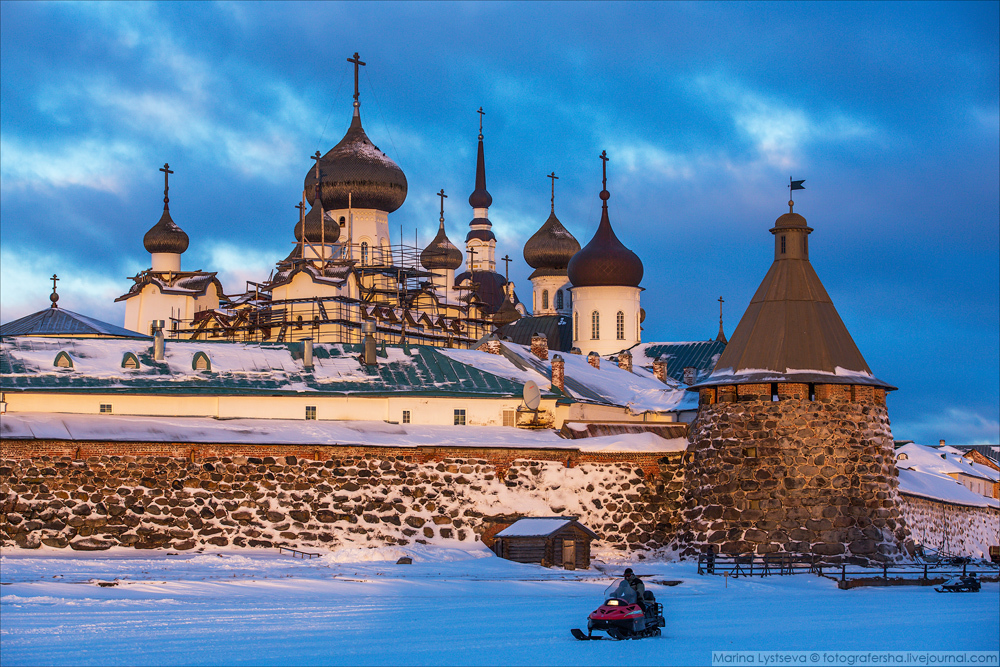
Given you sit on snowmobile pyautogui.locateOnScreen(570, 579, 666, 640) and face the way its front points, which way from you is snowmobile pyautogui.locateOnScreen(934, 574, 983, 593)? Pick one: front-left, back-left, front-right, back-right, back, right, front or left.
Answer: back

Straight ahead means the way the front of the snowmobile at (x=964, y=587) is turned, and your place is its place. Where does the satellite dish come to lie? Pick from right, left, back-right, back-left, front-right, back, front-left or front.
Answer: front-right

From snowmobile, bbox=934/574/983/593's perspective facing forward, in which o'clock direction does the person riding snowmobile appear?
The person riding snowmobile is roughly at 10 o'clock from the snowmobile.

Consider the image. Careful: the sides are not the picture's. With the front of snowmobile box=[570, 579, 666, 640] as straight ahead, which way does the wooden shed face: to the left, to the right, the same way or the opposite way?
to the left

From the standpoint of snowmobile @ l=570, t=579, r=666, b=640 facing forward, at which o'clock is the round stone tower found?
The round stone tower is roughly at 5 o'clock from the snowmobile.

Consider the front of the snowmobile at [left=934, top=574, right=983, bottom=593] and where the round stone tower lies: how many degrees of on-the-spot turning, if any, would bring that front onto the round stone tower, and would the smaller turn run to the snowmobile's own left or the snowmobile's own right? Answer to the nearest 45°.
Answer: approximately 45° to the snowmobile's own right

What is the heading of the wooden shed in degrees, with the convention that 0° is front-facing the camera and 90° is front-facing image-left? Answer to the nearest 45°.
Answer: approximately 315°

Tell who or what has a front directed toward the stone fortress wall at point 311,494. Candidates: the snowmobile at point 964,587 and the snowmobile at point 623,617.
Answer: the snowmobile at point 964,587

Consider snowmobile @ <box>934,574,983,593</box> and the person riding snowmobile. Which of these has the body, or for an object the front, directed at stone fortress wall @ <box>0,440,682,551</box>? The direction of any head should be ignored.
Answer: the snowmobile

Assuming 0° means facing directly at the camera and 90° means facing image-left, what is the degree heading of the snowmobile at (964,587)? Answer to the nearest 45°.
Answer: approximately 90°

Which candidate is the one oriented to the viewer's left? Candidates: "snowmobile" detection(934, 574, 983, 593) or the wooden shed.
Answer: the snowmobile

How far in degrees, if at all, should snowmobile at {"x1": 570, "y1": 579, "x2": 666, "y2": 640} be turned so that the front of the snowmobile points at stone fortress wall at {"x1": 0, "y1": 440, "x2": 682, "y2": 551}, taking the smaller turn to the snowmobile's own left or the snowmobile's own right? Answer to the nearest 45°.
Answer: approximately 90° to the snowmobile's own right

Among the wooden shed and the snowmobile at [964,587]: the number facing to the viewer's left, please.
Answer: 1

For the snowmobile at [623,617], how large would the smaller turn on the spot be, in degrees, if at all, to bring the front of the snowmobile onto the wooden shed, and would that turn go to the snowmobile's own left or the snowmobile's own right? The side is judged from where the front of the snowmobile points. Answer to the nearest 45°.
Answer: approximately 135° to the snowmobile's own right

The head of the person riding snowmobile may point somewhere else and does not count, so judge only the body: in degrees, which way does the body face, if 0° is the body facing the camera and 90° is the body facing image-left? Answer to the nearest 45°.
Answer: approximately 45°
